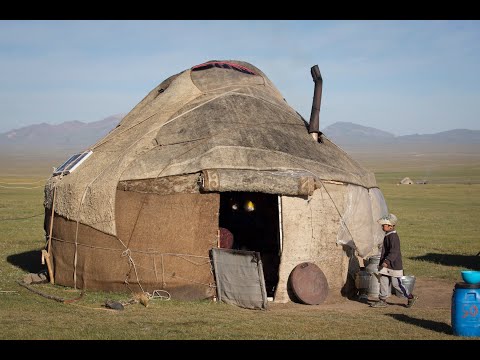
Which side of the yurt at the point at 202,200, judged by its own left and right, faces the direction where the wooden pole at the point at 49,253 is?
right

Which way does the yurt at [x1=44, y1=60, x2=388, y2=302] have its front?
toward the camera

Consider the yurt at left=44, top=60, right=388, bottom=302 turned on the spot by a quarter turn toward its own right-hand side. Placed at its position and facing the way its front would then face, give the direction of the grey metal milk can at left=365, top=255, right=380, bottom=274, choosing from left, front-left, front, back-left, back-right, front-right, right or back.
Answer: back

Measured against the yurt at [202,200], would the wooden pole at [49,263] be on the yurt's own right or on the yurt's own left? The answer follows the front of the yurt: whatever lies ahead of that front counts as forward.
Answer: on the yurt's own right

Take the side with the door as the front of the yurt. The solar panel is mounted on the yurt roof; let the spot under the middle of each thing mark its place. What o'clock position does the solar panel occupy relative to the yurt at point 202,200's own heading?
The solar panel is roughly at 4 o'clock from the yurt.
